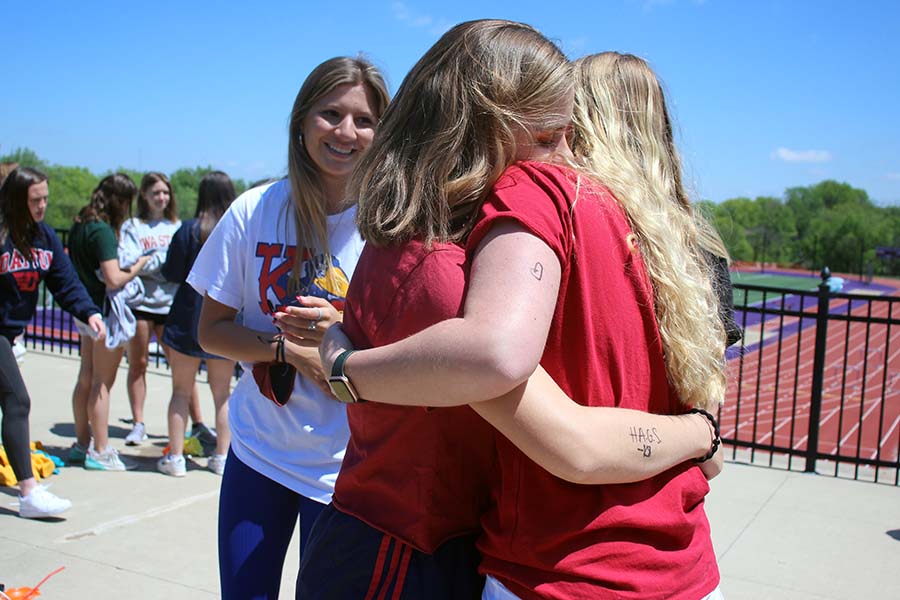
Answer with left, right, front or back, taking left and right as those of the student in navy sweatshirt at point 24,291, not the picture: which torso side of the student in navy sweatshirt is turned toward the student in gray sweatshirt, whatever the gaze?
left

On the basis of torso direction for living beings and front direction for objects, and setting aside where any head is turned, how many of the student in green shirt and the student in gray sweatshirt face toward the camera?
1

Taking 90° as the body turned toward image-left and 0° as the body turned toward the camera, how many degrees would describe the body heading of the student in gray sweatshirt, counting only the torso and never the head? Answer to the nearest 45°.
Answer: approximately 0°

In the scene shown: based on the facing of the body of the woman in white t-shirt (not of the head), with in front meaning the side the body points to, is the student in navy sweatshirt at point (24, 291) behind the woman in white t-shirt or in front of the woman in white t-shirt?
behind

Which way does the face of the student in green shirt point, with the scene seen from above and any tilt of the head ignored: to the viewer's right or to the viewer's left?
to the viewer's right

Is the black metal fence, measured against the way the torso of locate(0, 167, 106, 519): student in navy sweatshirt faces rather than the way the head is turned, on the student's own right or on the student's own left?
on the student's own left

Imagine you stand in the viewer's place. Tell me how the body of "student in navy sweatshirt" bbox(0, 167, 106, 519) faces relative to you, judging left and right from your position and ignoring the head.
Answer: facing the viewer and to the right of the viewer

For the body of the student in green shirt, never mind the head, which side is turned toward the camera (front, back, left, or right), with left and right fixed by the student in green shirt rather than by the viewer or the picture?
right
